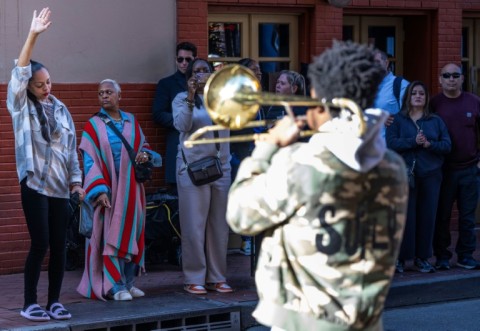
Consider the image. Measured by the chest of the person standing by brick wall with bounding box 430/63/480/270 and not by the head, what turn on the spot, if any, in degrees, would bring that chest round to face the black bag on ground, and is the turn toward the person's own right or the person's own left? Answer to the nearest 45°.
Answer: approximately 90° to the person's own right

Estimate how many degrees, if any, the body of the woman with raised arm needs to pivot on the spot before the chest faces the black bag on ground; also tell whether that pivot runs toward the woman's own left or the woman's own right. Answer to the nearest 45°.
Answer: approximately 90° to the woman's own left

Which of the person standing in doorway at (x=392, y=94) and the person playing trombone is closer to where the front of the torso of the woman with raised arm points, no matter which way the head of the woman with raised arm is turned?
the person playing trombone

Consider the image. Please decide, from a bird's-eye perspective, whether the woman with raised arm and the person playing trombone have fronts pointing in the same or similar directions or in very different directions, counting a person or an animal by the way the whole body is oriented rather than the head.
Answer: very different directions

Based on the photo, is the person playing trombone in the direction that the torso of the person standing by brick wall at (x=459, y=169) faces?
yes

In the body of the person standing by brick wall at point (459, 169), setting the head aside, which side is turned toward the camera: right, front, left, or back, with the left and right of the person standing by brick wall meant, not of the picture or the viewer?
front

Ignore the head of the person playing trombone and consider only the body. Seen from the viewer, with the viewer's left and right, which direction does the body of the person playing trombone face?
facing away from the viewer and to the left of the viewer

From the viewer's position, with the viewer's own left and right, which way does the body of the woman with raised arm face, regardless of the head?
facing the viewer and to the right of the viewer

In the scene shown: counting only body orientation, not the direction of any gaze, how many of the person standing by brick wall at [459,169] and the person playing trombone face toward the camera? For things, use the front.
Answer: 1

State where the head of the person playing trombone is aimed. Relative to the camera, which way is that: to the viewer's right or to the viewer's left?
to the viewer's left
